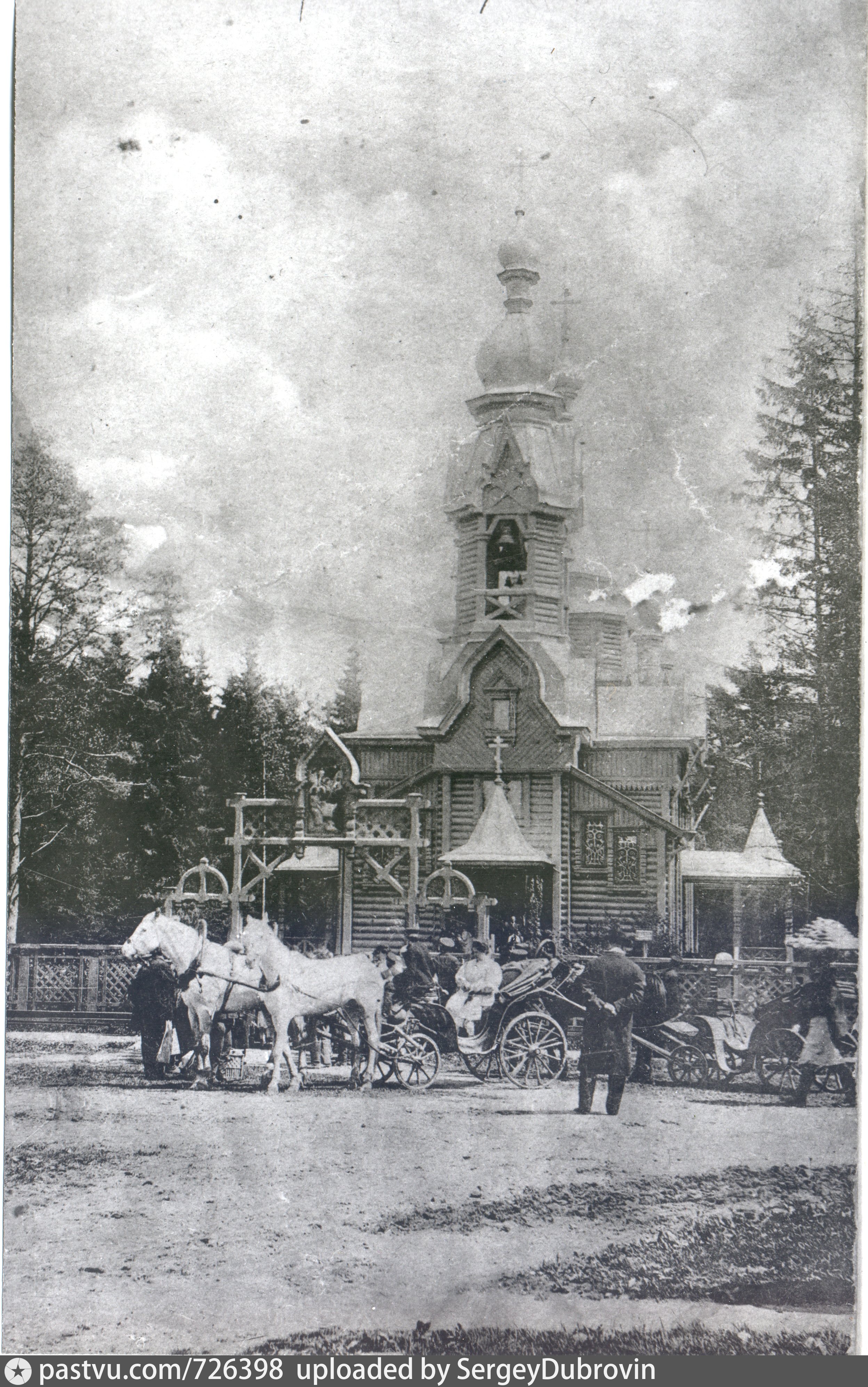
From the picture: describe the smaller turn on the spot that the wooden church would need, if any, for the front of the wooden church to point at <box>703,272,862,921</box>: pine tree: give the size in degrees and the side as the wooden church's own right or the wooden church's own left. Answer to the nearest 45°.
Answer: approximately 90° to the wooden church's own left

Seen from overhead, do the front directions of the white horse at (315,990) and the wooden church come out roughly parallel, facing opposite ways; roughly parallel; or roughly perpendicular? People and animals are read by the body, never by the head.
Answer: roughly perpendicular

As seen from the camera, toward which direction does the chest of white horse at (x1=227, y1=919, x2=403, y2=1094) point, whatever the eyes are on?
to the viewer's left

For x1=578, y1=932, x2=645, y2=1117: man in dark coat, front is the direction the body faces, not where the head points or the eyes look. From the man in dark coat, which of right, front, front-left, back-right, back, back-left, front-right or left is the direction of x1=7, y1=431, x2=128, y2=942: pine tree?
left

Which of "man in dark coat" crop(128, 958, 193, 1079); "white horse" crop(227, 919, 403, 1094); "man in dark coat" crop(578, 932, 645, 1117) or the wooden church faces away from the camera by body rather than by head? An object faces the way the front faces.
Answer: "man in dark coat" crop(578, 932, 645, 1117)

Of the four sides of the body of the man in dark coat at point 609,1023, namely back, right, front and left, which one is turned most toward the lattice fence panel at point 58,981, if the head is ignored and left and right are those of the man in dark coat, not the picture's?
left

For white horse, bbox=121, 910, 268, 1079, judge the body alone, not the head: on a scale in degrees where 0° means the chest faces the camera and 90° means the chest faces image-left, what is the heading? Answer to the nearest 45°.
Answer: approximately 90°

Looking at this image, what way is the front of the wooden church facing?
toward the camera
